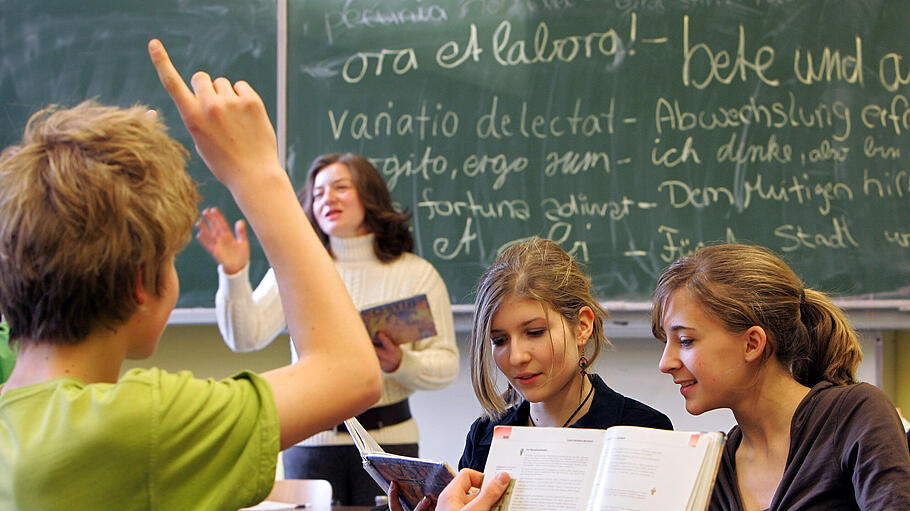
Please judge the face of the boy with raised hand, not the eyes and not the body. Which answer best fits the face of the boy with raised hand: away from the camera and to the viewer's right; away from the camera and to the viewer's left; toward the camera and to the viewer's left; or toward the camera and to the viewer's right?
away from the camera and to the viewer's right

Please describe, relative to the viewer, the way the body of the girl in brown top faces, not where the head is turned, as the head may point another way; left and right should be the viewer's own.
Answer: facing the viewer and to the left of the viewer

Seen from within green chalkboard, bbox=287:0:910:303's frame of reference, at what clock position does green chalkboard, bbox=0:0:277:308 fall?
green chalkboard, bbox=0:0:277:308 is roughly at 3 o'clock from green chalkboard, bbox=287:0:910:303.

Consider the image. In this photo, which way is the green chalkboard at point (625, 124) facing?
toward the camera

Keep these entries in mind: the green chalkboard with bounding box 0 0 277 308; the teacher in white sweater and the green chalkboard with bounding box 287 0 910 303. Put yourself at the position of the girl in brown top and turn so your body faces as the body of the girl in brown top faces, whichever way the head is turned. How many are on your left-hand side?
0

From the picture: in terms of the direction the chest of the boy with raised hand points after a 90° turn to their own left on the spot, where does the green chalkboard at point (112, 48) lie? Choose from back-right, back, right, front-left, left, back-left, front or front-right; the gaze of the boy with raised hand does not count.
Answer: front-right

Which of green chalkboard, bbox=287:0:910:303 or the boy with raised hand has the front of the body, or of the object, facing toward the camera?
the green chalkboard

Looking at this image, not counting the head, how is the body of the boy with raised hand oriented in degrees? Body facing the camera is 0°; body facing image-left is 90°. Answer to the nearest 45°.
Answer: approximately 225°

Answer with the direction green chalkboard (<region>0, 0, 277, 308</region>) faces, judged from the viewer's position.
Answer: facing the viewer

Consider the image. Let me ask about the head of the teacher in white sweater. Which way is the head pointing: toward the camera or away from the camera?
toward the camera

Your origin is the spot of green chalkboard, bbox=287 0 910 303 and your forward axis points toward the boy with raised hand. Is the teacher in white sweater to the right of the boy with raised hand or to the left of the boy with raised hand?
right

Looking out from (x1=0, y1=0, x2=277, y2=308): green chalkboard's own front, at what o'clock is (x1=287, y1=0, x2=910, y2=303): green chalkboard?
(x1=287, y1=0, x2=910, y2=303): green chalkboard is roughly at 10 o'clock from (x1=0, y1=0, x2=277, y2=308): green chalkboard.

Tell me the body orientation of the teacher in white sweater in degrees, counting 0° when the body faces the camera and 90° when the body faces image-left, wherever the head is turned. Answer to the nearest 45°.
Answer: approximately 45°

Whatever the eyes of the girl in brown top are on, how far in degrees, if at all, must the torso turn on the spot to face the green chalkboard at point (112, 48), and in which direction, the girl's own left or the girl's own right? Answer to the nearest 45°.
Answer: approximately 90° to the girl's own right

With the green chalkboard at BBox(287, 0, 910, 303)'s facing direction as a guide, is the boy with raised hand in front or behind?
in front

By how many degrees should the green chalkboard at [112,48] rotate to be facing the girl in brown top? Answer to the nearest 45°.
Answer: approximately 45° to its left

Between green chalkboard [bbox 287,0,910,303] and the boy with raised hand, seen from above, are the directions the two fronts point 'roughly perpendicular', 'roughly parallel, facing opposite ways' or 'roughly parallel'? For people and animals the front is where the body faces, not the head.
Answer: roughly parallel, facing opposite ways
